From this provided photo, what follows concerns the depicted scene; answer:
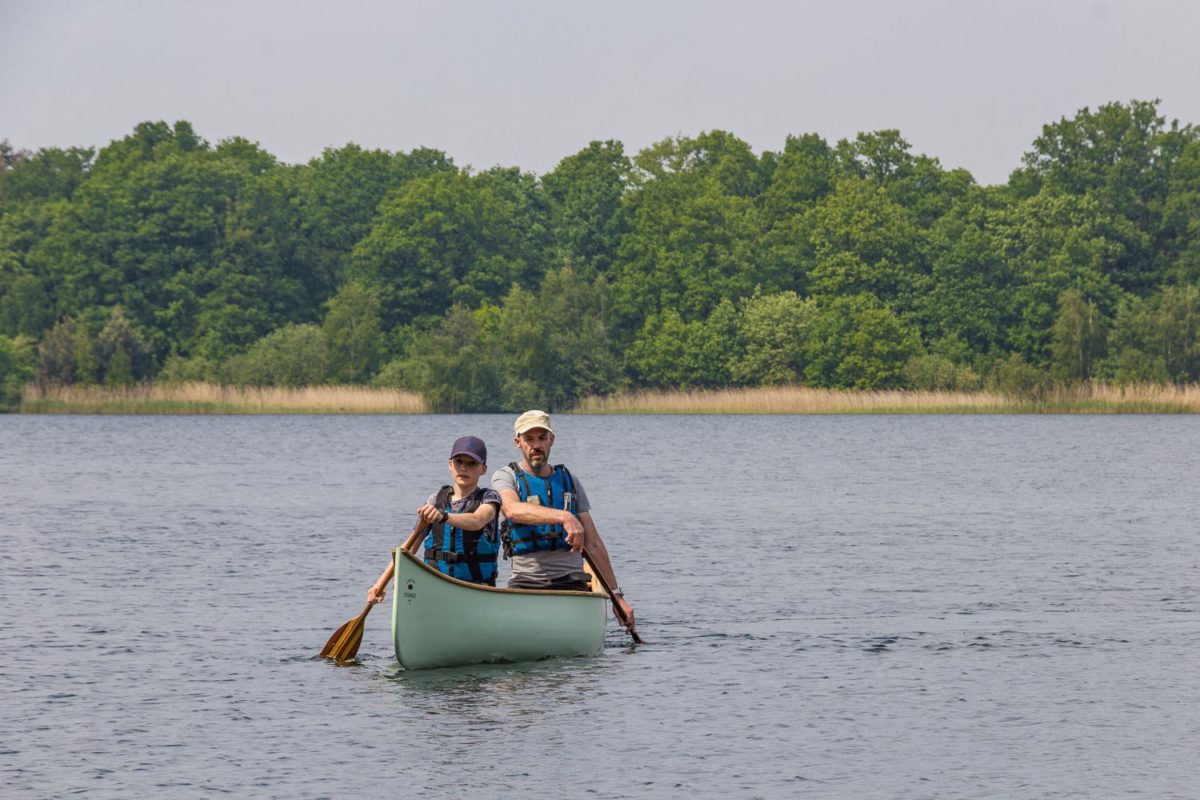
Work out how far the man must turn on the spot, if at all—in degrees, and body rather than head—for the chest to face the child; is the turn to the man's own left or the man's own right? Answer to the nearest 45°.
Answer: approximately 90° to the man's own right

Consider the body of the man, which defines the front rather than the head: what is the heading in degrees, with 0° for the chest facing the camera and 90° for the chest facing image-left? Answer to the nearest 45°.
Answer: approximately 0°
